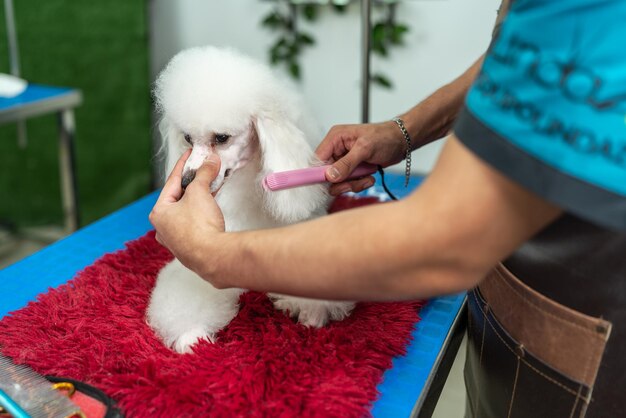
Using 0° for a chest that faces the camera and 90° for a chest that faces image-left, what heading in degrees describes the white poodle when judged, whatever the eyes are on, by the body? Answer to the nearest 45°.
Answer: approximately 45°

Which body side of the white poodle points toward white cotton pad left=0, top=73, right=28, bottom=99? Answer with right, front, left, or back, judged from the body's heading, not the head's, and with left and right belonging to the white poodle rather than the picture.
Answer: right
